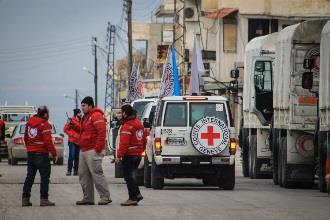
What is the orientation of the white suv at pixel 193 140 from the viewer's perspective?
away from the camera

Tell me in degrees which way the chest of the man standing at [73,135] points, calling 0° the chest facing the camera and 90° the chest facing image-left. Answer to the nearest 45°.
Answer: approximately 315°

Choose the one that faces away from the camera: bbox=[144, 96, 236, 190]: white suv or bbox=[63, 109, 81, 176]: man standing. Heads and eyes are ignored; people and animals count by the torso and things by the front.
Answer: the white suv

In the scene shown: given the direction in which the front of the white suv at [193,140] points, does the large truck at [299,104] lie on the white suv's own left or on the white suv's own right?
on the white suv's own right

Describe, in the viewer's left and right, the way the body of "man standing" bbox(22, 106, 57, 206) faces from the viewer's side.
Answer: facing away from the viewer and to the right of the viewer

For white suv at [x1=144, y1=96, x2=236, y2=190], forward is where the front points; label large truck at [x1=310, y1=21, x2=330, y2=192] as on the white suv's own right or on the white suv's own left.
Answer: on the white suv's own right

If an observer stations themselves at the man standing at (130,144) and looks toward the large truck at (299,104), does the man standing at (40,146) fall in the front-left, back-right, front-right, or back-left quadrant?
back-left

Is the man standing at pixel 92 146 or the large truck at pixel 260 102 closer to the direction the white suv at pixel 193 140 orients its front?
the large truck
